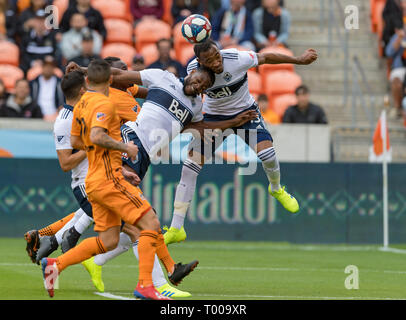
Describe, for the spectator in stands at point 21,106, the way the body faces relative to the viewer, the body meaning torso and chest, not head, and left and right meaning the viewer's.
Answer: facing the viewer

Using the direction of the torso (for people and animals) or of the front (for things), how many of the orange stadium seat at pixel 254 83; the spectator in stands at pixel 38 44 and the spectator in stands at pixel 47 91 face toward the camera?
3

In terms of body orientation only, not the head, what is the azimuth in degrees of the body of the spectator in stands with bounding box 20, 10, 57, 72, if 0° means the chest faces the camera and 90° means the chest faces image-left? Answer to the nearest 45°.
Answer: approximately 0°

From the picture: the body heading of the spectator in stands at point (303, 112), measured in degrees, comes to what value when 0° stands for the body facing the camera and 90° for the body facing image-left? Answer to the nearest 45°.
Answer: approximately 0°

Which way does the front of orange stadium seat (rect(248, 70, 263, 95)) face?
toward the camera

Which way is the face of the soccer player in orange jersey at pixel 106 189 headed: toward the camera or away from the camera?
away from the camera

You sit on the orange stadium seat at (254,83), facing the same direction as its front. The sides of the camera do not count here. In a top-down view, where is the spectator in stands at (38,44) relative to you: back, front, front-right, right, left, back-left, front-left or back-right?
right

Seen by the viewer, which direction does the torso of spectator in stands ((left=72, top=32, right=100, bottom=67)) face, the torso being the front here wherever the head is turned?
toward the camera

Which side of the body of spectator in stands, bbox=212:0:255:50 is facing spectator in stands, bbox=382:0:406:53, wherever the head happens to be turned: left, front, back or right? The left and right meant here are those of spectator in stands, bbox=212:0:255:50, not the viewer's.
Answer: left

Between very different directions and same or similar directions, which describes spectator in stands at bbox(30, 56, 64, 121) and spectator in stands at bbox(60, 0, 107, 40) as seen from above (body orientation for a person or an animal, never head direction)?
same or similar directions

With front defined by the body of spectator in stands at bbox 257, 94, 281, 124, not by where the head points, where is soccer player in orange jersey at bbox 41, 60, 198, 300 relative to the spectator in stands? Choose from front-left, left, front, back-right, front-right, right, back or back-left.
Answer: front

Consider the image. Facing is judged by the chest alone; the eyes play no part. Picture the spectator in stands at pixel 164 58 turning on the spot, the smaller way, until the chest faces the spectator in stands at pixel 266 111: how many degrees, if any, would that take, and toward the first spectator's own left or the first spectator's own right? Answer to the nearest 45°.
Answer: approximately 90° to the first spectator's own left

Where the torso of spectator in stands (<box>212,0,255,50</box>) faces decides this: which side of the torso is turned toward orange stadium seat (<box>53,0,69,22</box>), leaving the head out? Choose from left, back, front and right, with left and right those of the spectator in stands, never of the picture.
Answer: right
